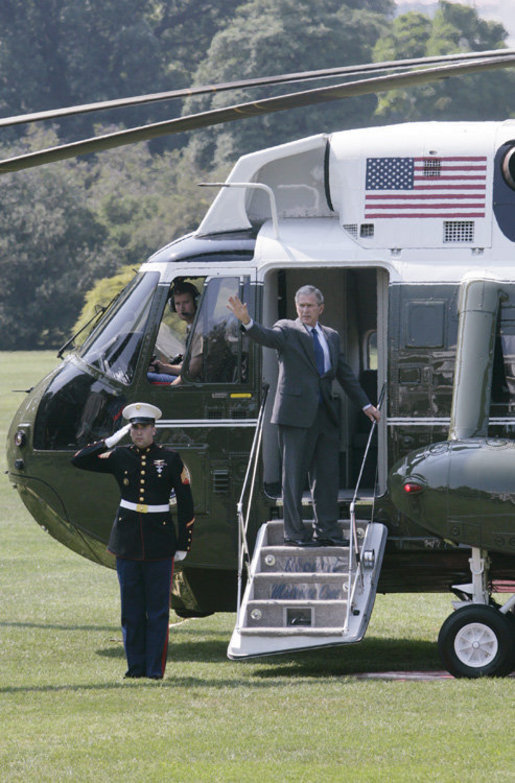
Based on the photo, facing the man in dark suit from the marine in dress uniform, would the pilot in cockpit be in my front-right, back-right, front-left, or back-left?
front-left

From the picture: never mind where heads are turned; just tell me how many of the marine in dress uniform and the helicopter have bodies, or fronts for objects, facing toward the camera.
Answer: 1

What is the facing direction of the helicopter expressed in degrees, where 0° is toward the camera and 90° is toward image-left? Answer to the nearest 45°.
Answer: approximately 90°

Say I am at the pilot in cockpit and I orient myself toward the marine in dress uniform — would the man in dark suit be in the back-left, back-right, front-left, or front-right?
front-left

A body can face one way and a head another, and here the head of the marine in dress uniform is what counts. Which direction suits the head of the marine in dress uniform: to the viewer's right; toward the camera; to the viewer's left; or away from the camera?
toward the camera

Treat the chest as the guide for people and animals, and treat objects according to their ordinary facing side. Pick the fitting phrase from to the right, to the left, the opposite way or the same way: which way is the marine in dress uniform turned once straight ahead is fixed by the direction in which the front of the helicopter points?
to the left

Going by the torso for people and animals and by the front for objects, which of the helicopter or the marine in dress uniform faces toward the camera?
the marine in dress uniform

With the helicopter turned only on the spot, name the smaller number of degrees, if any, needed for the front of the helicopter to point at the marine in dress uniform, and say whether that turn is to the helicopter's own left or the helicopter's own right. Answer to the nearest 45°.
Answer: approximately 45° to the helicopter's own left

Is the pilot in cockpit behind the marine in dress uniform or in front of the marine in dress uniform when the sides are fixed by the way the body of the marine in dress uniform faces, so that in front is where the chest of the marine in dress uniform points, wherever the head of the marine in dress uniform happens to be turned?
behind

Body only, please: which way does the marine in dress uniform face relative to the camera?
toward the camera
